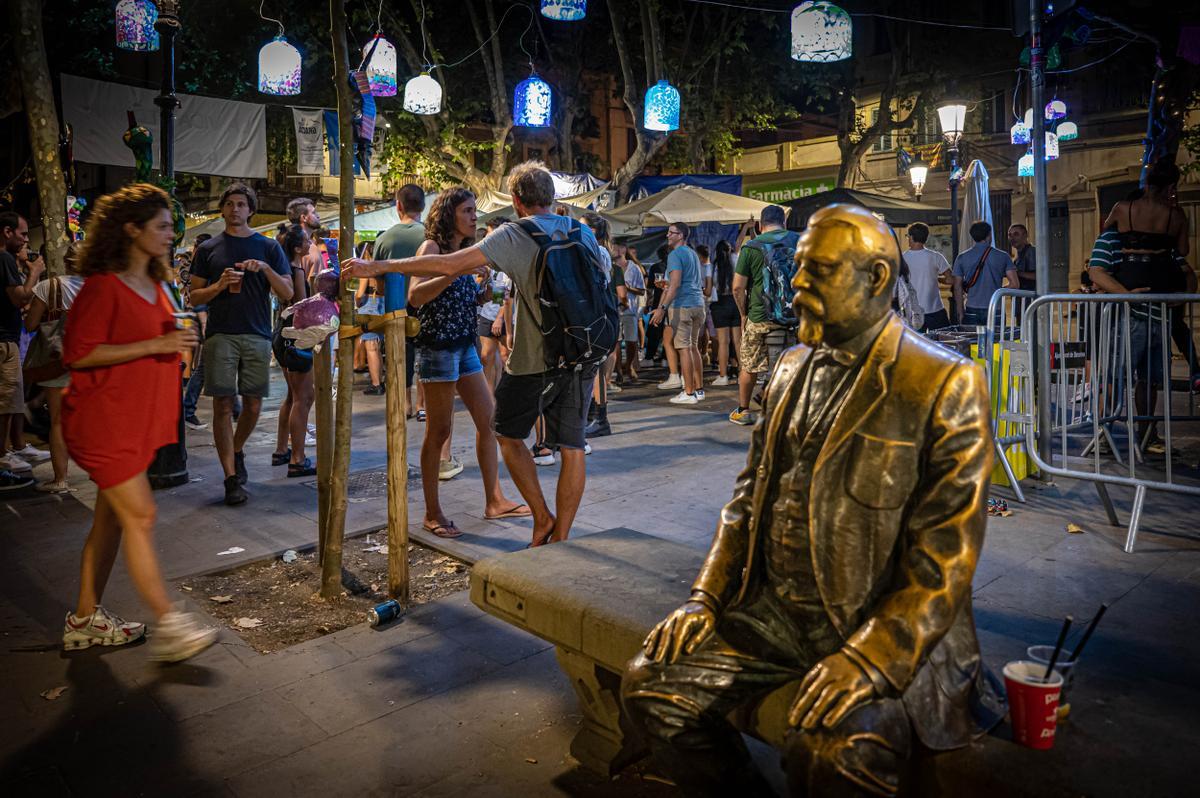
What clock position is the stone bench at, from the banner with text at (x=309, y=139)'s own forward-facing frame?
The stone bench is roughly at 12 o'clock from the banner with text.

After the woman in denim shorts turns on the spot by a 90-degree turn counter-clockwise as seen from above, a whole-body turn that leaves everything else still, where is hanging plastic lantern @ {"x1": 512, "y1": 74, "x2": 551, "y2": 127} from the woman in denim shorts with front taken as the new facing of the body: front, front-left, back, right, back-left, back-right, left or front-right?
front-left

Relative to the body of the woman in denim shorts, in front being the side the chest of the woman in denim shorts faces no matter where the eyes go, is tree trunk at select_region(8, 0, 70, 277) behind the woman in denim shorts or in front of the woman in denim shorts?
behind

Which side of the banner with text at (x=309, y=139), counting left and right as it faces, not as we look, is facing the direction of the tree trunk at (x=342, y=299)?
front

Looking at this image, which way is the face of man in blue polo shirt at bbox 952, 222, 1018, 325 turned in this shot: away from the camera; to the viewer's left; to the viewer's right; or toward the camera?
away from the camera

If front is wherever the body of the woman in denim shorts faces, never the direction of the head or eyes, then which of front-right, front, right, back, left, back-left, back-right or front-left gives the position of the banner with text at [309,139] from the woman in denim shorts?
back-left

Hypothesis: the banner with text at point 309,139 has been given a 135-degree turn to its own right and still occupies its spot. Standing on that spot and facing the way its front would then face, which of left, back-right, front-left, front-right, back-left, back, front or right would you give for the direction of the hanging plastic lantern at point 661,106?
back
